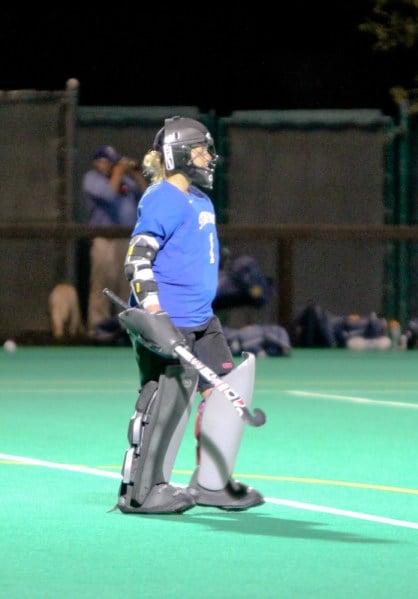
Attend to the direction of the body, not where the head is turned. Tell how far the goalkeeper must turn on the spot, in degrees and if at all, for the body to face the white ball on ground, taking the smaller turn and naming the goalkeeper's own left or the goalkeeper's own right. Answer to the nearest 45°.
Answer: approximately 90° to the goalkeeper's own left

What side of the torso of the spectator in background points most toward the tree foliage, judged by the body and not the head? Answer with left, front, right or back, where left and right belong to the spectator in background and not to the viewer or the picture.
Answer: left

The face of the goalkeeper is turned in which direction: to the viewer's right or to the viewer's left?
to the viewer's right

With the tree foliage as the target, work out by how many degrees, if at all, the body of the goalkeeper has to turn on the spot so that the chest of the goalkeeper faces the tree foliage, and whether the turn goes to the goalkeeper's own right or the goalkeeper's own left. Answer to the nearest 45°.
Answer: approximately 90° to the goalkeeper's own left

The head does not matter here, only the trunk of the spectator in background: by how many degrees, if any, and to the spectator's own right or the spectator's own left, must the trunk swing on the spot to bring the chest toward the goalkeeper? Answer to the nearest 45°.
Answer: approximately 45° to the spectator's own right

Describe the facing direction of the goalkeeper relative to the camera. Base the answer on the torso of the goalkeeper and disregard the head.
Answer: to the viewer's right

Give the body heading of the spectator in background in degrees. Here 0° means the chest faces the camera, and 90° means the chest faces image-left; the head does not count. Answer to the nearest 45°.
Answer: approximately 315°

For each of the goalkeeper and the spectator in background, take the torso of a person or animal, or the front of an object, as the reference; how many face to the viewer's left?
0
